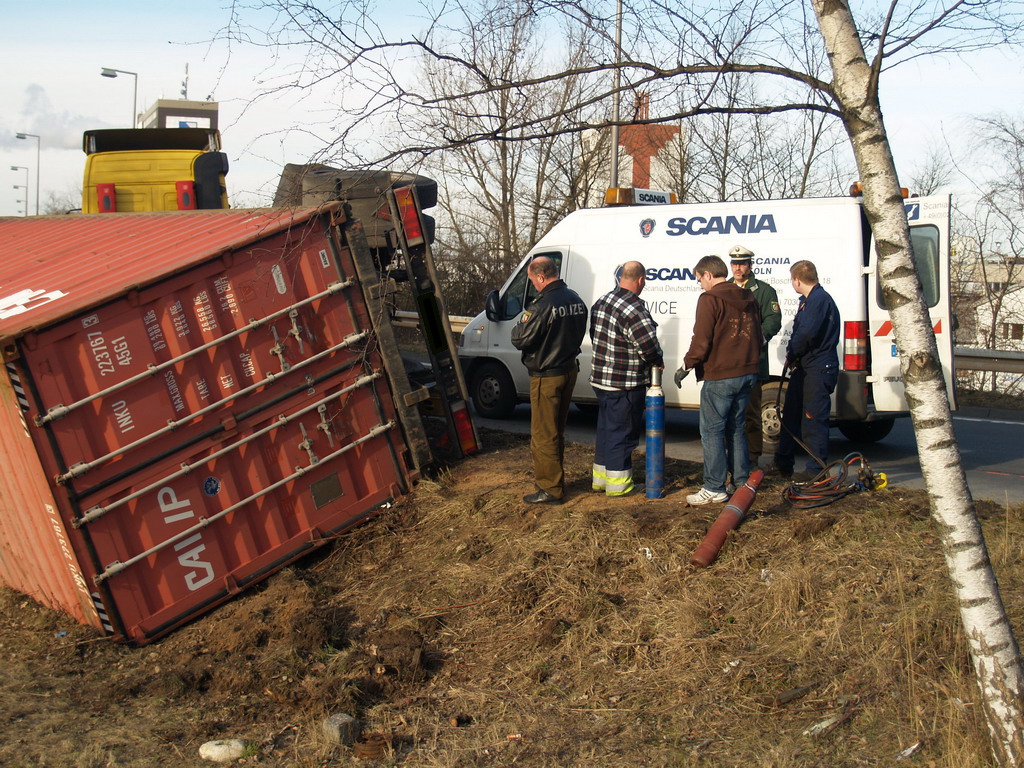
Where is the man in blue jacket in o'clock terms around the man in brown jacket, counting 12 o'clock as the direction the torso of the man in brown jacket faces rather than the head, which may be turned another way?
The man in blue jacket is roughly at 3 o'clock from the man in brown jacket.

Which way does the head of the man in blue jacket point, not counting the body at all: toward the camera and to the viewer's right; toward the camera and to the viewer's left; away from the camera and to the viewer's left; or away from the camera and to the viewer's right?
away from the camera and to the viewer's left

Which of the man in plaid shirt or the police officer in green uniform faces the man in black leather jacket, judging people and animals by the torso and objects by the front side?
the police officer in green uniform

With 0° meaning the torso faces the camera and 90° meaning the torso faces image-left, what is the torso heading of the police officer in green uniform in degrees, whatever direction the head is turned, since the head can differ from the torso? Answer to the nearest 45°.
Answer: approximately 45°

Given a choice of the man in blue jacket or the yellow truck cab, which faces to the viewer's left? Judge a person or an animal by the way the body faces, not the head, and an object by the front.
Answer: the man in blue jacket

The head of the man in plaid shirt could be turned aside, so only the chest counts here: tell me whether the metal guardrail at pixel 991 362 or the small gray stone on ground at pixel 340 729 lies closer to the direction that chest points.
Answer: the metal guardrail

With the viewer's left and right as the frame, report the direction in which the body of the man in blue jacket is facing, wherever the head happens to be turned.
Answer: facing to the left of the viewer

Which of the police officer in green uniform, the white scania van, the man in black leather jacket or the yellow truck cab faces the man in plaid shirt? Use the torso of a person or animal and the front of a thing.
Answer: the police officer in green uniform

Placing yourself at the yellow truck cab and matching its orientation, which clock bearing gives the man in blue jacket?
The man in blue jacket is roughly at 5 o'clock from the yellow truck cab.

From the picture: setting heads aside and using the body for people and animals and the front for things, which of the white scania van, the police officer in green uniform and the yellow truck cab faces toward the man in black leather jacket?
the police officer in green uniform

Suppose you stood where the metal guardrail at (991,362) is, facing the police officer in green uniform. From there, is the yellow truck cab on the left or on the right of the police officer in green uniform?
right

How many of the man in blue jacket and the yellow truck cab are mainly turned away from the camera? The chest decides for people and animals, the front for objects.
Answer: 1

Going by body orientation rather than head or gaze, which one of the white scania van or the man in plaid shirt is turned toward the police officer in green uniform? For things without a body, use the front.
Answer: the man in plaid shirt
